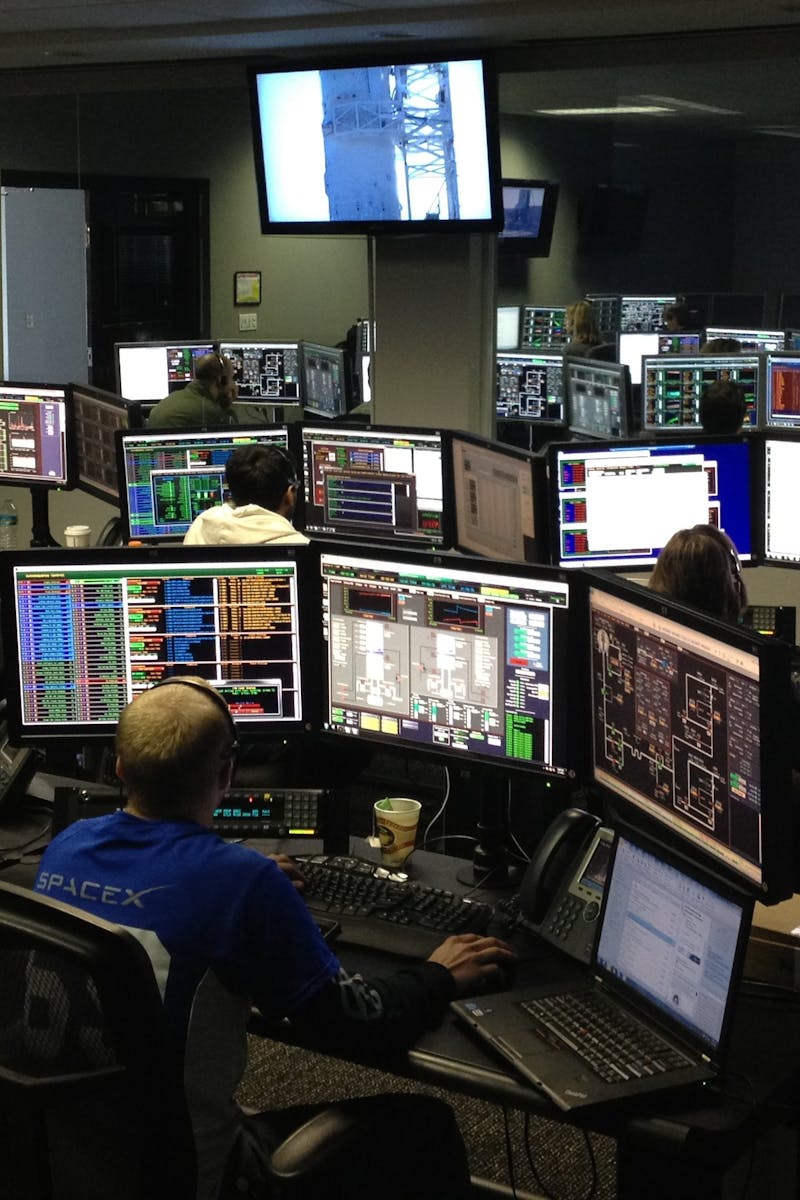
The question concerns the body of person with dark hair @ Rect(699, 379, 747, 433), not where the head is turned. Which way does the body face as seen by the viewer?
away from the camera

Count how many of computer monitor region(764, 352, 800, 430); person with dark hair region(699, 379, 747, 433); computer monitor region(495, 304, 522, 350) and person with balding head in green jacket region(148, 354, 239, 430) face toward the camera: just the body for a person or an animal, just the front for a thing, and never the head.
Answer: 2

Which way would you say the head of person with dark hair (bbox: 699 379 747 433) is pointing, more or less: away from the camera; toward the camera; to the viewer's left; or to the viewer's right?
away from the camera

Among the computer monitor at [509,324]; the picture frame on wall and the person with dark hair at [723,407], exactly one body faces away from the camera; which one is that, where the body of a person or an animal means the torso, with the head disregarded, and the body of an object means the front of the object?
the person with dark hair

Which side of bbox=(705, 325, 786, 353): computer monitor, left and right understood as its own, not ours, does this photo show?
front

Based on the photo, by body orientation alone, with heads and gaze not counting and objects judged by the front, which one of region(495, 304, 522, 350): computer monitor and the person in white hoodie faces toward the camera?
the computer monitor

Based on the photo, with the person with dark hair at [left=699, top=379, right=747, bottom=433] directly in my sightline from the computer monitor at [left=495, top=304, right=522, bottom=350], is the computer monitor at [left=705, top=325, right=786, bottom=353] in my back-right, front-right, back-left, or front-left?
front-left

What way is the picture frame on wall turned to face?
toward the camera

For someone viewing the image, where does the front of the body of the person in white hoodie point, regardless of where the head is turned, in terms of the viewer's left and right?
facing away from the viewer and to the right of the viewer

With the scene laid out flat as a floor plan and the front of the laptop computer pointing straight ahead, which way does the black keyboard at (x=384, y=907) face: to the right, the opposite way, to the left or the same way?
the same way

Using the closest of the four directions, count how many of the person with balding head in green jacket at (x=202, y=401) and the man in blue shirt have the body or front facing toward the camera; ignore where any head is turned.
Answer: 0

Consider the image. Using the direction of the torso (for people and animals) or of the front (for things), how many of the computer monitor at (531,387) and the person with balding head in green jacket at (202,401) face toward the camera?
1

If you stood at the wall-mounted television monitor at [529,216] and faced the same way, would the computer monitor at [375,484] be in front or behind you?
in front

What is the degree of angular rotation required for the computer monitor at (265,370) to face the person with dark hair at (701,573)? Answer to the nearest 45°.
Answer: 0° — it already faces them

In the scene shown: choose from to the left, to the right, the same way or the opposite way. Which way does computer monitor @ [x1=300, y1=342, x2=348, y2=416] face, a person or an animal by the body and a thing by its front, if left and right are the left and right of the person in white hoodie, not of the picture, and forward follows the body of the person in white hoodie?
the opposite way

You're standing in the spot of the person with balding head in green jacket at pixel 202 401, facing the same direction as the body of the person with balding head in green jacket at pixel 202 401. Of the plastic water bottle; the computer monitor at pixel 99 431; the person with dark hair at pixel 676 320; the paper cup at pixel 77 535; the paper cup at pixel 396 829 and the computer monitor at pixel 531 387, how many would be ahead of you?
2

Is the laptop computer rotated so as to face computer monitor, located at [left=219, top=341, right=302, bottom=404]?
no
